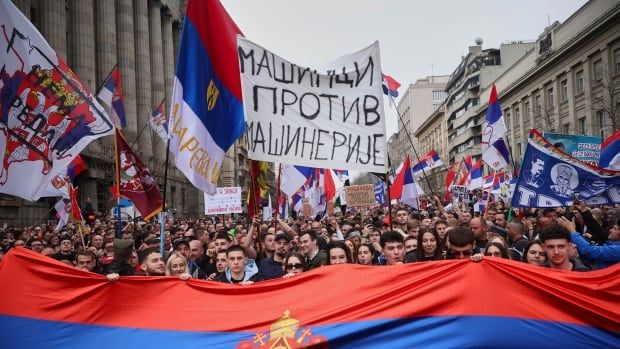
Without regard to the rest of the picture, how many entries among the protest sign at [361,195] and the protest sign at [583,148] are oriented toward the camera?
2

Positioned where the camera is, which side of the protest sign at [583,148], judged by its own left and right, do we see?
front

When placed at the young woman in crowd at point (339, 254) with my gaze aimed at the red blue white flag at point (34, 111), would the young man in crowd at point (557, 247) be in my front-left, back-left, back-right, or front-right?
back-left

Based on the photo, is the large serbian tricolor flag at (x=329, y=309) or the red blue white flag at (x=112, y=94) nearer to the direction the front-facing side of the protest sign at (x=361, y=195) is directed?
the large serbian tricolor flag

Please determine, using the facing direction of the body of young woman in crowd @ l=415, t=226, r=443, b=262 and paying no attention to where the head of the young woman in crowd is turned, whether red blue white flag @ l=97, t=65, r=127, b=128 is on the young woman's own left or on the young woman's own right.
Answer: on the young woman's own right

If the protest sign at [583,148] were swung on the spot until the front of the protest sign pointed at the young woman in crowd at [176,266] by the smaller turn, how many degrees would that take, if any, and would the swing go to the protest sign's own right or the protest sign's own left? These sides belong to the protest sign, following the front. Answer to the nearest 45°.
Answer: approximately 45° to the protest sign's own right

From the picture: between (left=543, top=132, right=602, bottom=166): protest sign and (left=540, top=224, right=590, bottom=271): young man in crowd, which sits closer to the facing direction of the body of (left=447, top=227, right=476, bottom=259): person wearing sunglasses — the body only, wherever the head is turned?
the young man in crowd

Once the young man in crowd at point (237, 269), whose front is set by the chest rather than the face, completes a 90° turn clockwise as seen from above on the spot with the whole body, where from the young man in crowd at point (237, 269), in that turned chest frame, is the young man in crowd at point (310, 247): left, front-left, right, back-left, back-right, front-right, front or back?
back-right

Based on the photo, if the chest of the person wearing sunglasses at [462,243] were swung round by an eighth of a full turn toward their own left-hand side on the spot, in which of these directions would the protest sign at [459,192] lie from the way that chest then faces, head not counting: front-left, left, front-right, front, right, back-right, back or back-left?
back-left

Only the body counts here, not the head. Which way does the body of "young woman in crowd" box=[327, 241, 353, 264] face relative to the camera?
toward the camera

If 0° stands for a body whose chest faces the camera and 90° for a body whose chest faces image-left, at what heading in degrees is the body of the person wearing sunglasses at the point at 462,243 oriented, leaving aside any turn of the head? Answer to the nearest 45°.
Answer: approximately 0°
